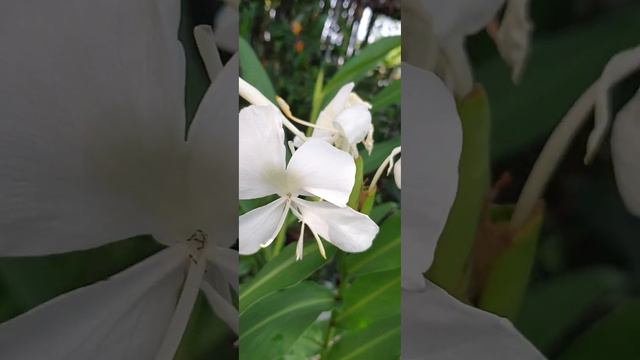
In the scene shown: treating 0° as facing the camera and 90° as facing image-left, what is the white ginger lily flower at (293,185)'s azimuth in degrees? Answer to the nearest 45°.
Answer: approximately 0°
